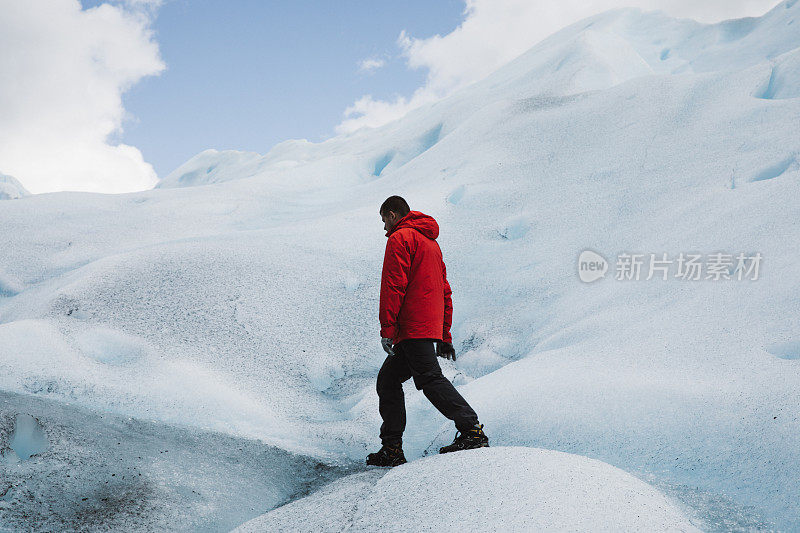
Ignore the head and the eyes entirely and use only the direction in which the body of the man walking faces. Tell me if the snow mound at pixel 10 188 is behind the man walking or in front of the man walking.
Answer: in front

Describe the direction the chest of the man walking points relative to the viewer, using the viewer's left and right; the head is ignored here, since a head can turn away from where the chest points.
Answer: facing away from the viewer and to the left of the viewer
